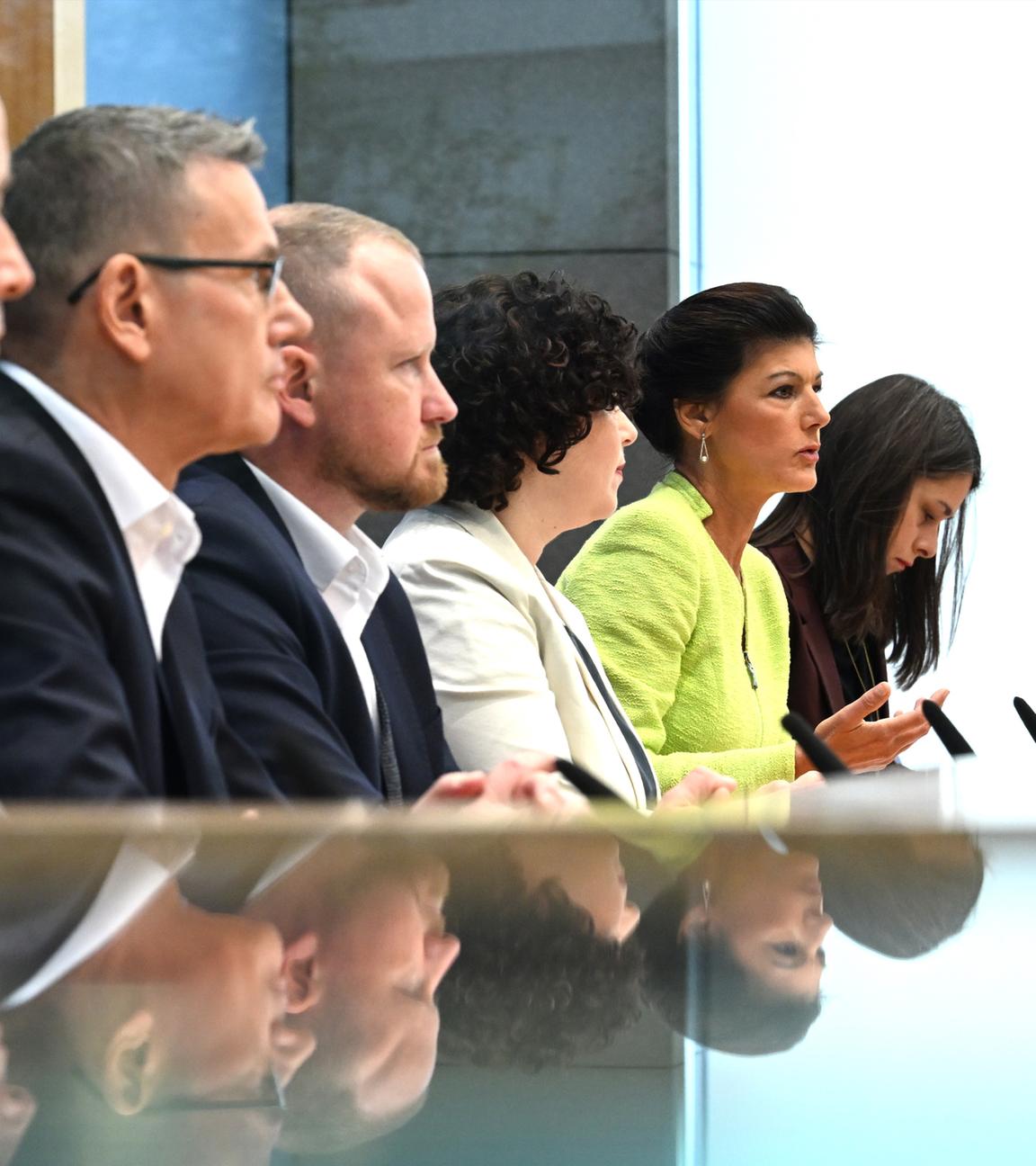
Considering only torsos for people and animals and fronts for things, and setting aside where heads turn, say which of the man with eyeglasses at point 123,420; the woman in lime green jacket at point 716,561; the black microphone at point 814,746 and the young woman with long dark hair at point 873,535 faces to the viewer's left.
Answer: the black microphone

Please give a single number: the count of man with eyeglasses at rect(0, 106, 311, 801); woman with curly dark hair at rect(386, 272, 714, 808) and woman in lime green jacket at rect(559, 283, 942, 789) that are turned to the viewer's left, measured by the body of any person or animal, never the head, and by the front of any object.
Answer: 0

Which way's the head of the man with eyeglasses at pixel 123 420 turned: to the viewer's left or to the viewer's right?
to the viewer's right

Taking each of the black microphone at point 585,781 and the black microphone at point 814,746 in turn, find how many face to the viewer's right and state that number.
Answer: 0

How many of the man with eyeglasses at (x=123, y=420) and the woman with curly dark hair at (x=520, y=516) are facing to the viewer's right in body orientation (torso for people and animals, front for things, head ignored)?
2

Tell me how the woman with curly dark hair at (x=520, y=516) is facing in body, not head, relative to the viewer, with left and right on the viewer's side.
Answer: facing to the right of the viewer

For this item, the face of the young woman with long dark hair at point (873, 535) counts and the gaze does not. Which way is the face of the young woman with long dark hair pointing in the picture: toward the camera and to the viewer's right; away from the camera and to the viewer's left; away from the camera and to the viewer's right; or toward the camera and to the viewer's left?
toward the camera and to the viewer's right

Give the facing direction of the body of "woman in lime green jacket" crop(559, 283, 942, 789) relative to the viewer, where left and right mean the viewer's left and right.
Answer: facing the viewer and to the right of the viewer

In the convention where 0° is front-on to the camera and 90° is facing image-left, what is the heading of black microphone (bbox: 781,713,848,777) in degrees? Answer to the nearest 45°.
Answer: approximately 90°
